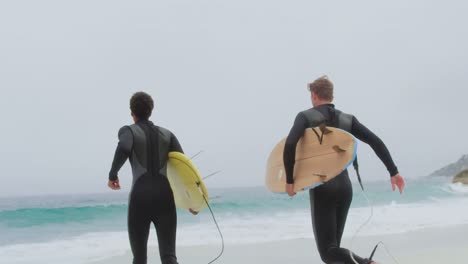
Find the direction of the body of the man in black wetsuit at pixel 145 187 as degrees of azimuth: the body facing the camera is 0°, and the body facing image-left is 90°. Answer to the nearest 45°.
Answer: approximately 180°

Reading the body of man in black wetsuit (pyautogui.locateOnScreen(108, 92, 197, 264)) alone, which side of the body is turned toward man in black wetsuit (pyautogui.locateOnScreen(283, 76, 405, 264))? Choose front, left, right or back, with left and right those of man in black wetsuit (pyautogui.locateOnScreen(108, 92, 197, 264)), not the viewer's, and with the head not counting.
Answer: right
